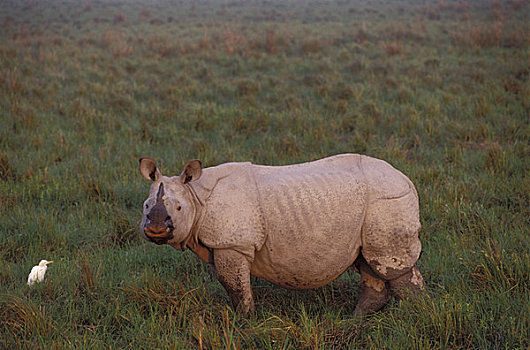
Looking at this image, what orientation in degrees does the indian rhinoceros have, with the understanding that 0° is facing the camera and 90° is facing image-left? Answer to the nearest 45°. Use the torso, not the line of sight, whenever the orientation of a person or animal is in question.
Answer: approximately 90°

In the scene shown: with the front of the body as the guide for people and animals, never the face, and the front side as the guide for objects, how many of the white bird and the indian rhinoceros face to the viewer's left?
1

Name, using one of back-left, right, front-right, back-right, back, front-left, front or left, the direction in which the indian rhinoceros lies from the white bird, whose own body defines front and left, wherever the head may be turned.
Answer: front-right

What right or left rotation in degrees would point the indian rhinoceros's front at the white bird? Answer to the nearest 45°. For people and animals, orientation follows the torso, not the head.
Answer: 0° — it already faces it
